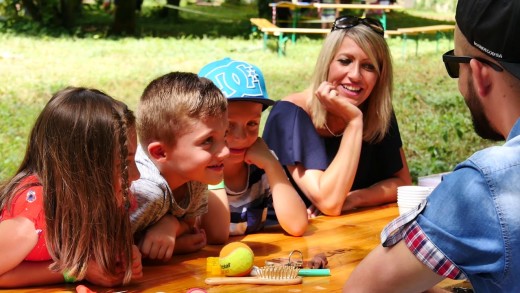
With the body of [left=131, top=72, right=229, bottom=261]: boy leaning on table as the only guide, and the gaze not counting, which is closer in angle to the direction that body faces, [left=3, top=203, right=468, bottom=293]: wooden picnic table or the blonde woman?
the wooden picnic table

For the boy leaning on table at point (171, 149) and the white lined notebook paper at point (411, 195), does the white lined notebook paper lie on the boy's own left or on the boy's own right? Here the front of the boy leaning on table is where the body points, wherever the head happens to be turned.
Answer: on the boy's own left

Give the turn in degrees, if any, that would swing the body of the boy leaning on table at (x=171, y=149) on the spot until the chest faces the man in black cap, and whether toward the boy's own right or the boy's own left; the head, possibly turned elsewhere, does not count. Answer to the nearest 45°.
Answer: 0° — they already face them

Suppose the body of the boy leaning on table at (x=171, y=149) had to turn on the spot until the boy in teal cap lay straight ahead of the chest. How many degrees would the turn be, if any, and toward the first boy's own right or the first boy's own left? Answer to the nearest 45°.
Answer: approximately 90° to the first boy's own left

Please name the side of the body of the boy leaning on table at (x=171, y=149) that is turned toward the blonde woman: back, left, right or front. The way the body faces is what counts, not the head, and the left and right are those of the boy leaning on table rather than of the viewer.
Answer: left

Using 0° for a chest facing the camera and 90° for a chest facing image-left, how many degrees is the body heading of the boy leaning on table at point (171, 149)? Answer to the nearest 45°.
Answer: approximately 315°

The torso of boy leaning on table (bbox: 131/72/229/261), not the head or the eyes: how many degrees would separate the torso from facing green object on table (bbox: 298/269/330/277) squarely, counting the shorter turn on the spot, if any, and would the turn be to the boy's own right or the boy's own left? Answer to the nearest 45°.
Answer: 0° — they already face it
